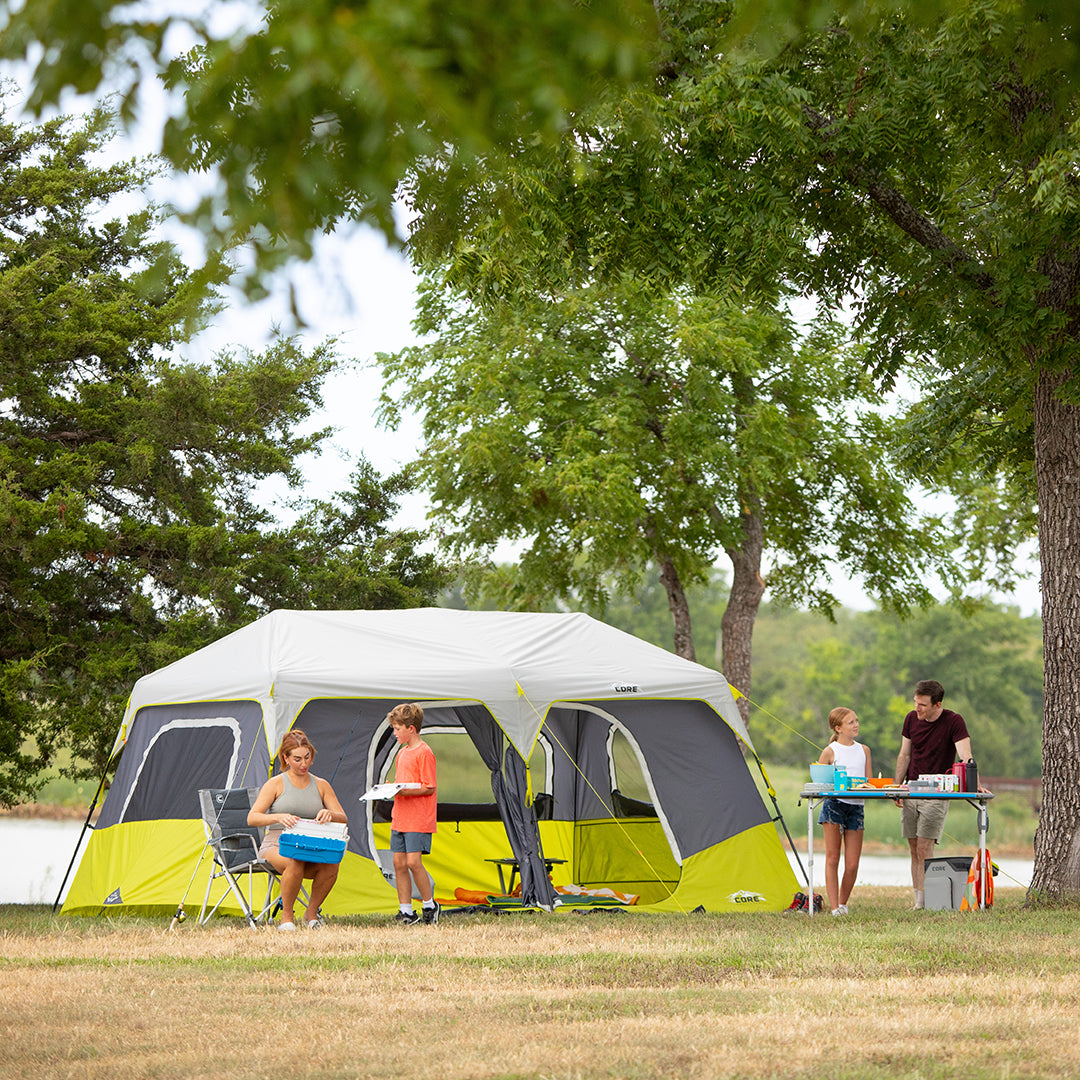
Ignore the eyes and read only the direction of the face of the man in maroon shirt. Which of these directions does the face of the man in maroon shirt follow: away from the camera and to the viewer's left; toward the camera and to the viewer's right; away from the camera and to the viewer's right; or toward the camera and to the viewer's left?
toward the camera and to the viewer's left

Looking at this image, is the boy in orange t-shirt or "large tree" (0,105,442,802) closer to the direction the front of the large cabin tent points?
the boy in orange t-shirt

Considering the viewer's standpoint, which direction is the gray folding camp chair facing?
facing the viewer and to the right of the viewer

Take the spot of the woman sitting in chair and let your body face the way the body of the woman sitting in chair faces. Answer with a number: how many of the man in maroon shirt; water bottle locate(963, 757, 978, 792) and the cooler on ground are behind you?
0

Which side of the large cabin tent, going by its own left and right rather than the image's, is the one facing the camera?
front

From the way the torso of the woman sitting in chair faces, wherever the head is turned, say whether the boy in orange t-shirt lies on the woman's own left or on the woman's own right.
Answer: on the woman's own left

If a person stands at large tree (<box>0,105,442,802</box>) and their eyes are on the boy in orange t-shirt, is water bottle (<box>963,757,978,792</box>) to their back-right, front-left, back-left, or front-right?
front-left

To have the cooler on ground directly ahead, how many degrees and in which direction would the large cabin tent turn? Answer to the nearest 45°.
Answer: approximately 90° to its left

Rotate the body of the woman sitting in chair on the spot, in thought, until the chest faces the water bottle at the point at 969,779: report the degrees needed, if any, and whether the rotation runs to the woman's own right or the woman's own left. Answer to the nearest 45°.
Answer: approximately 45° to the woman's own left

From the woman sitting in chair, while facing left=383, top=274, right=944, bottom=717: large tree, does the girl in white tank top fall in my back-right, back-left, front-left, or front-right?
front-right

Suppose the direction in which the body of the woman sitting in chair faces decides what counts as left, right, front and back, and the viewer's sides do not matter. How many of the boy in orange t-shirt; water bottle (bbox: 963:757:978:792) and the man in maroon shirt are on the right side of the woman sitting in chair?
0

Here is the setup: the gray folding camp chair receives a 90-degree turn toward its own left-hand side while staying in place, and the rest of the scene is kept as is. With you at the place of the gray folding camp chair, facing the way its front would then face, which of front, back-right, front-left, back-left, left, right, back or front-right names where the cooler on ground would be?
front-right

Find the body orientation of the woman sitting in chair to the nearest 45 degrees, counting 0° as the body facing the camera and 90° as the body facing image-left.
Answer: approximately 315°

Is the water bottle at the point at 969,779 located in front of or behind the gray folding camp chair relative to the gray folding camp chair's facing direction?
in front
